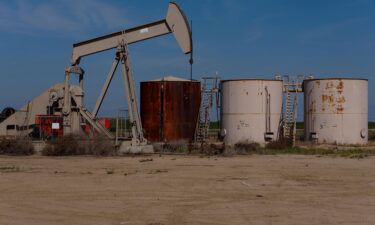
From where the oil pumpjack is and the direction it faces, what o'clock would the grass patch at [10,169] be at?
The grass patch is roughly at 4 o'clock from the oil pumpjack.

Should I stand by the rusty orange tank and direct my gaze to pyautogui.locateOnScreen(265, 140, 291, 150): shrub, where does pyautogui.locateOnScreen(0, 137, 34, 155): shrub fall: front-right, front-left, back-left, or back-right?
back-right

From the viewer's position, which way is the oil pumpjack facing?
facing to the right of the viewer

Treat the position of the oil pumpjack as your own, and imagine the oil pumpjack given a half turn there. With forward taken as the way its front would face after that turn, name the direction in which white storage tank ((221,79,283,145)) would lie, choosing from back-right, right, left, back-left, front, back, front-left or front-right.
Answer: back-right

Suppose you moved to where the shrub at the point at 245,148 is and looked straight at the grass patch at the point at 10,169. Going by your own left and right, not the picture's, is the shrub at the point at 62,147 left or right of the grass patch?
right

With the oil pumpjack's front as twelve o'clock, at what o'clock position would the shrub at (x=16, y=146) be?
The shrub is roughly at 6 o'clock from the oil pumpjack.

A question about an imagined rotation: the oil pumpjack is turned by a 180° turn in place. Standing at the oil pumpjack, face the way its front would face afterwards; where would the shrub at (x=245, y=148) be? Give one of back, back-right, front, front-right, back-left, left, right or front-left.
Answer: back

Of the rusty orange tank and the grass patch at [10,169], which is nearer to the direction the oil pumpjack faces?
the rusty orange tank
